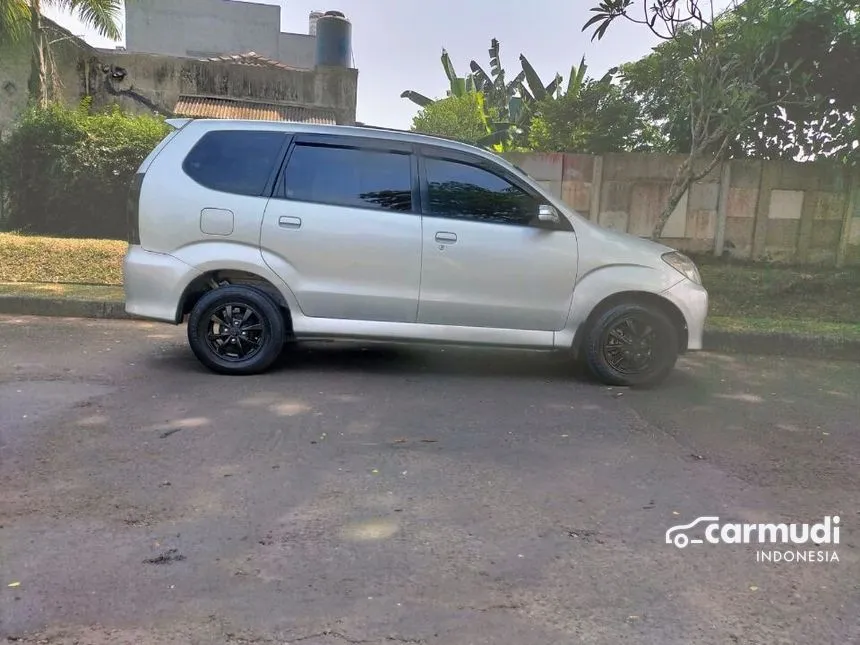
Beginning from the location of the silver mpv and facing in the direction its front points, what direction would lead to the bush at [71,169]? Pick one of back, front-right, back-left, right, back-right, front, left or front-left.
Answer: back-left

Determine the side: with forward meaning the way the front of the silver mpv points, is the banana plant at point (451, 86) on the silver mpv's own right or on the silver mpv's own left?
on the silver mpv's own left

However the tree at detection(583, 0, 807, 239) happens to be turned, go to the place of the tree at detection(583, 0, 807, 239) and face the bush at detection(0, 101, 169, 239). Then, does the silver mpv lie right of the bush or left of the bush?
left

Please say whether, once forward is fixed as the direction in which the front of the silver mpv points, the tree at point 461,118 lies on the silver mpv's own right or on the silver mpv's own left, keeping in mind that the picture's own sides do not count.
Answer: on the silver mpv's own left

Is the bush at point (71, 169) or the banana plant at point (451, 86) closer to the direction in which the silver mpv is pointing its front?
the banana plant

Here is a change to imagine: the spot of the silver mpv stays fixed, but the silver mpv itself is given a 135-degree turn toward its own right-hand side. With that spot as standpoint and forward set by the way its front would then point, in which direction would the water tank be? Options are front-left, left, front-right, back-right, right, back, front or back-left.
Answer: back-right

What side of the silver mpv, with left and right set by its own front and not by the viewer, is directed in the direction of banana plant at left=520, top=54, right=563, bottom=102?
left

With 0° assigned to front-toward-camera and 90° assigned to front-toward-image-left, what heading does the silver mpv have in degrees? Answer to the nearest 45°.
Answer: approximately 270°

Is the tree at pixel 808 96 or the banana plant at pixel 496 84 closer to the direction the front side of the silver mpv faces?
the tree
